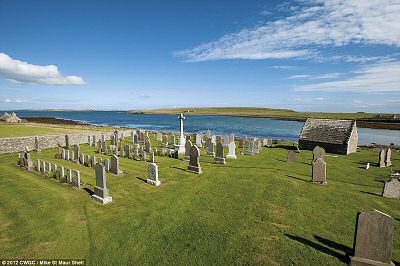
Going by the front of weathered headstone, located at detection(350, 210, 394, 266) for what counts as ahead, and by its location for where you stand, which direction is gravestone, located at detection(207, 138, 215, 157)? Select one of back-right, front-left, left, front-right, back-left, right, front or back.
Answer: back-right

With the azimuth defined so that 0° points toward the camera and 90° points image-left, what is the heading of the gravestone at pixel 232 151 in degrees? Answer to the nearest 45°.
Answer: approximately 0°

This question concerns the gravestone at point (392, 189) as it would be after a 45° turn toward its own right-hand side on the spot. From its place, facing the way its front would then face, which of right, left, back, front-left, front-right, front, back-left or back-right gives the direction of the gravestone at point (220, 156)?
front-right

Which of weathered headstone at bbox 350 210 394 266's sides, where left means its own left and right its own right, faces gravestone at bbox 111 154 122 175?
right

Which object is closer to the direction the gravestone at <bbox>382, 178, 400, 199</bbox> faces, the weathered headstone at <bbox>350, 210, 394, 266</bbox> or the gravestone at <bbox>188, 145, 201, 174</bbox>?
the weathered headstone

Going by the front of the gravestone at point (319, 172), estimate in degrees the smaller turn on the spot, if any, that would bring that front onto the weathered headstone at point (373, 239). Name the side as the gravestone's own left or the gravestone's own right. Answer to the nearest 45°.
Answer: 0° — it already faces it

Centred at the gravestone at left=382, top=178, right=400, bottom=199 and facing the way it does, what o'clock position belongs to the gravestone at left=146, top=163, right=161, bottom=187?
the gravestone at left=146, top=163, right=161, bottom=187 is roughly at 2 o'clock from the gravestone at left=382, top=178, right=400, bottom=199.

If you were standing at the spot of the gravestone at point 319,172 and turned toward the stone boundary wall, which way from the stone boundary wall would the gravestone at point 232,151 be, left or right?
right

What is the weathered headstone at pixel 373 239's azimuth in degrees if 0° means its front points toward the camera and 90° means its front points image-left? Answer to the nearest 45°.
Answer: approximately 0°

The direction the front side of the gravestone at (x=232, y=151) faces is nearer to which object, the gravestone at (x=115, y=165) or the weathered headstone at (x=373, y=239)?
the weathered headstone

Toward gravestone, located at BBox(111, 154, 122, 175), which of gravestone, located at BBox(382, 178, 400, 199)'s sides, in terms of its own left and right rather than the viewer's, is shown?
right
